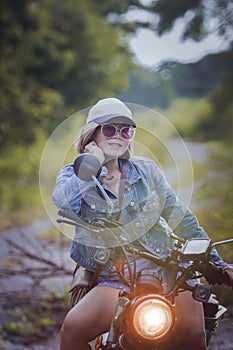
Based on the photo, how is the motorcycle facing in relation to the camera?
toward the camera

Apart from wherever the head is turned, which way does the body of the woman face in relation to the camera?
toward the camera
